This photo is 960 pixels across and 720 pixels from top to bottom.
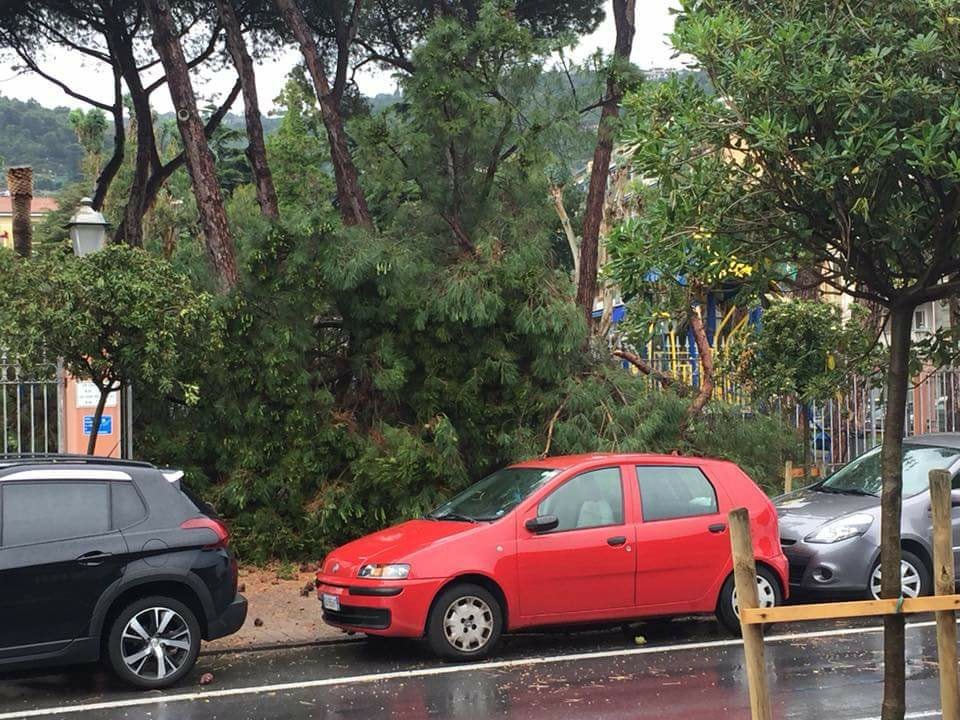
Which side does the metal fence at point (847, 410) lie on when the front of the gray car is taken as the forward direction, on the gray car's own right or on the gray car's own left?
on the gray car's own right

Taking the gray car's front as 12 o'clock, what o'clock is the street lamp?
The street lamp is roughly at 1 o'clock from the gray car.

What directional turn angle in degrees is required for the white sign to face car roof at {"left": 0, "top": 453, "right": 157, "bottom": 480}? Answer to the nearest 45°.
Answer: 0° — it already faces it

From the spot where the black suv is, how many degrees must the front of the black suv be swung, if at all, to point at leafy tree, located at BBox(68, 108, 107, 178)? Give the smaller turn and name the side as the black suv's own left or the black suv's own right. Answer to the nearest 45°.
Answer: approximately 90° to the black suv's own right

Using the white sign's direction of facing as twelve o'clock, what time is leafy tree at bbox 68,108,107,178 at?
The leafy tree is roughly at 6 o'clock from the white sign.

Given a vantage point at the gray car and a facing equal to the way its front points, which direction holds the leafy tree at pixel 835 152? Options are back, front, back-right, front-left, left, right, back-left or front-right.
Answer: front-left

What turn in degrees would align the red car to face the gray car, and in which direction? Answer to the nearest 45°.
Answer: approximately 180°

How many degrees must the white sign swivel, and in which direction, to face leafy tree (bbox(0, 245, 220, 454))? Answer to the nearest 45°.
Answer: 0° — it already faces it

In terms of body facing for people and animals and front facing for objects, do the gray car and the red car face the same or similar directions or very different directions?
same or similar directions

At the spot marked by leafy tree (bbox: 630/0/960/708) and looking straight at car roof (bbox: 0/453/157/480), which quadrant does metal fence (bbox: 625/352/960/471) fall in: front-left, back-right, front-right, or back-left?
front-right

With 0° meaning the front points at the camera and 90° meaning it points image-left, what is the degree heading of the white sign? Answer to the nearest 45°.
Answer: approximately 0°

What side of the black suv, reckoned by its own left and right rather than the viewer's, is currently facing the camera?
left

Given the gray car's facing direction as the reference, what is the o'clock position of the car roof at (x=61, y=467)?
The car roof is roughly at 12 o'clock from the gray car.

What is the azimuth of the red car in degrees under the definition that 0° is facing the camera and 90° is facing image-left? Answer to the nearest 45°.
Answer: approximately 45°

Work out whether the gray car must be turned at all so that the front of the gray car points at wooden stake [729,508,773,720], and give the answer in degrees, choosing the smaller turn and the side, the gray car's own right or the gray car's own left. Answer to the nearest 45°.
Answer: approximately 45° to the gray car's own left

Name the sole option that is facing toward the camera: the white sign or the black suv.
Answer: the white sign

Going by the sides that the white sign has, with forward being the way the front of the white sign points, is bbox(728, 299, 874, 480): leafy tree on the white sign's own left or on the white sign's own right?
on the white sign's own left
